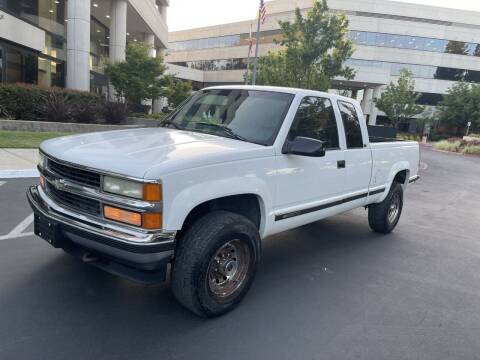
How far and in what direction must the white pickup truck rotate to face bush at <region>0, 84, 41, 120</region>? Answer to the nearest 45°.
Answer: approximately 90° to its right

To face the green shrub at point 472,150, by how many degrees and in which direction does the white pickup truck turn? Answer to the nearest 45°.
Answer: approximately 180°

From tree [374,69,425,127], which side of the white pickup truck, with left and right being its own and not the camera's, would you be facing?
back

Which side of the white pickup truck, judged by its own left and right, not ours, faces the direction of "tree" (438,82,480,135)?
back

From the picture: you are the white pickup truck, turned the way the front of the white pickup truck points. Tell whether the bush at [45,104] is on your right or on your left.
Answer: on your right

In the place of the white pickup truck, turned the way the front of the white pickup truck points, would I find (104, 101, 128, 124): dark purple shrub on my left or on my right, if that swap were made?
on my right

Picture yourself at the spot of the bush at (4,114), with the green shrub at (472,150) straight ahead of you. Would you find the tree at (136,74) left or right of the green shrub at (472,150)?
left

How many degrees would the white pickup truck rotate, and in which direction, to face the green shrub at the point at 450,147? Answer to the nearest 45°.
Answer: approximately 180°

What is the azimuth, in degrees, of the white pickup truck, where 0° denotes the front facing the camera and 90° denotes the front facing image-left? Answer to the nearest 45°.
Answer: approximately 45°

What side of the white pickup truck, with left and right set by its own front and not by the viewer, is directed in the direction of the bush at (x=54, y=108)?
right
